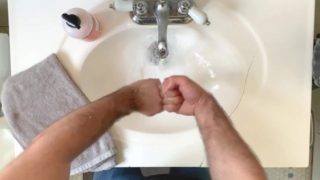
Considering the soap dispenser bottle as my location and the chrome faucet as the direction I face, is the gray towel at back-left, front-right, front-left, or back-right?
back-right

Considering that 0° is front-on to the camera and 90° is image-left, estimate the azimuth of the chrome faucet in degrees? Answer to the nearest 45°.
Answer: approximately 0°
